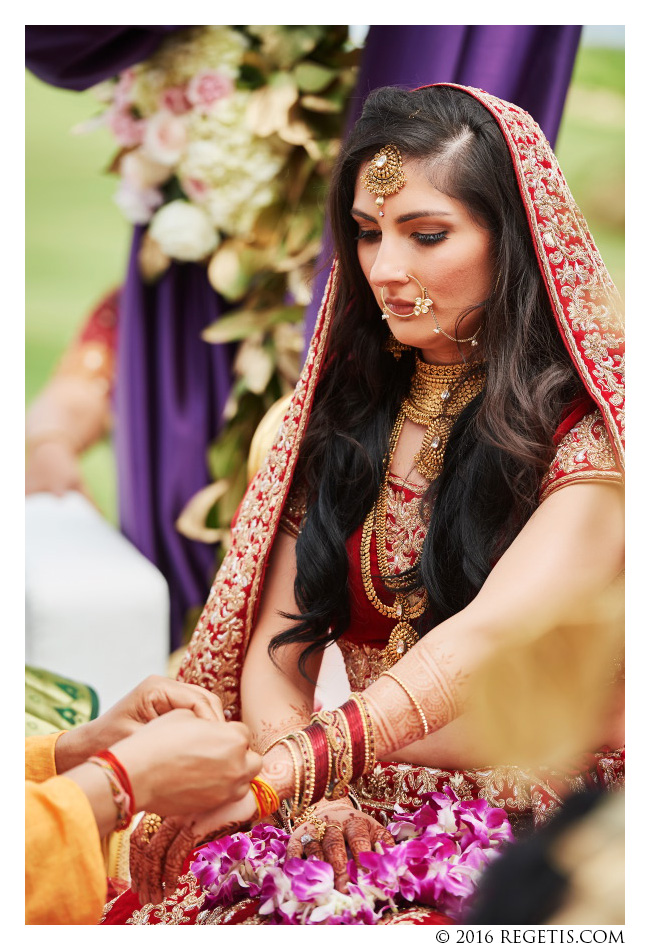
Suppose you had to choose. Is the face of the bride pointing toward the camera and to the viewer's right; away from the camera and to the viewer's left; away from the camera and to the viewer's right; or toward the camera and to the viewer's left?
toward the camera and to the viewer's left

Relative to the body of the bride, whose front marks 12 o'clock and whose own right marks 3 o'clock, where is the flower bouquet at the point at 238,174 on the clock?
The flower bouquet is roughly at 4 o'clock from the bride.

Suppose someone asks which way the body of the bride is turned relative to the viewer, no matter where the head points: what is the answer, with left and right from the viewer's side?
facing the viewer and to the left of the viewer

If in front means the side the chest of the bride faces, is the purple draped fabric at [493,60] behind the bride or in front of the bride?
behind

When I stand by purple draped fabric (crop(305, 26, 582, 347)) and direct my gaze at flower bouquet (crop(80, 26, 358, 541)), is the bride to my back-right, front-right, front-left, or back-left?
front-left

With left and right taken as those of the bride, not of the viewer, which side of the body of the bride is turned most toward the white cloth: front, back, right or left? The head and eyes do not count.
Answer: right

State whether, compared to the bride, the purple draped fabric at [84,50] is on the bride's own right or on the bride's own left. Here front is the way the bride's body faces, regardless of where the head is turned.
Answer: on the bride's own right
